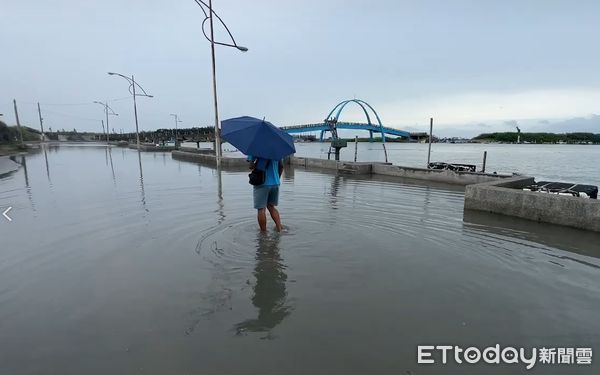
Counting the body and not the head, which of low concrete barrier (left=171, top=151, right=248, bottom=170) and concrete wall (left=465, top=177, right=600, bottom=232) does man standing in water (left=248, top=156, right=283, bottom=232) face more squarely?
the low concrete barrier

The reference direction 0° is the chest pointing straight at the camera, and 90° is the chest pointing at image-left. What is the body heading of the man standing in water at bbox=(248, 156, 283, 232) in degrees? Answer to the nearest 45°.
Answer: approximately 135°

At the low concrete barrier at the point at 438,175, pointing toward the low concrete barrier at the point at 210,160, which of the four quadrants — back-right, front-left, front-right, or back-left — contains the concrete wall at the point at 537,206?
back-left

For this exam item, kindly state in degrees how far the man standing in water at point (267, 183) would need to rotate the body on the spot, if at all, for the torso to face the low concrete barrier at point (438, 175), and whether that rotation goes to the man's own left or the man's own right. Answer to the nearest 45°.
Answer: approximately 90° to the man's own right

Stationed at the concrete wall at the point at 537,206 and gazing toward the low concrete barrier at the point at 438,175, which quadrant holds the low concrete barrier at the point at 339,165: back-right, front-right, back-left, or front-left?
front-left

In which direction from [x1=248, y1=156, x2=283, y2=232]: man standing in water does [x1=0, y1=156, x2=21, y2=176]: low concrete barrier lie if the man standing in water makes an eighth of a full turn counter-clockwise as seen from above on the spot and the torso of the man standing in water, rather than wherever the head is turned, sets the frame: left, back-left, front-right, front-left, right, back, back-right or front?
front-right

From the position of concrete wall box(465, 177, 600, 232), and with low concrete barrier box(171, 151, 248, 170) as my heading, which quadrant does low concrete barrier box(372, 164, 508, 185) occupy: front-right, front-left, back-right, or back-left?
front-right

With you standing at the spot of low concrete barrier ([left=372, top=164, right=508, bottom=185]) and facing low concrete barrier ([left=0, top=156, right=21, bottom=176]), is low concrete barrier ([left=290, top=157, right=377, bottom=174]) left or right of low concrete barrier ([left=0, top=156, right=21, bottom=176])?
right

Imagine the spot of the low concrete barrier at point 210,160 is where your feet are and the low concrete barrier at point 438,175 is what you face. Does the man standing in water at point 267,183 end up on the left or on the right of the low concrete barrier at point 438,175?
right

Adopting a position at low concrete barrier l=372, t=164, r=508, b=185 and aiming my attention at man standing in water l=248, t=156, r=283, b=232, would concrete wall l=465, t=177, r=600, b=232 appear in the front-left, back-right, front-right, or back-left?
front-left

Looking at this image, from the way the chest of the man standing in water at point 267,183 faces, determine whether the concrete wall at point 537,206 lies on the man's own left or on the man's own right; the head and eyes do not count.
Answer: on the man's own right

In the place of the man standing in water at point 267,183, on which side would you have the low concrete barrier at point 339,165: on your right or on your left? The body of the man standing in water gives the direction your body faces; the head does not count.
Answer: on your right

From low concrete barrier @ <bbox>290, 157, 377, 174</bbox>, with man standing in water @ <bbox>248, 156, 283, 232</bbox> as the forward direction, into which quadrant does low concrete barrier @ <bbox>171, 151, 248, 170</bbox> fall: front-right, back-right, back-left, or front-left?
back-right
